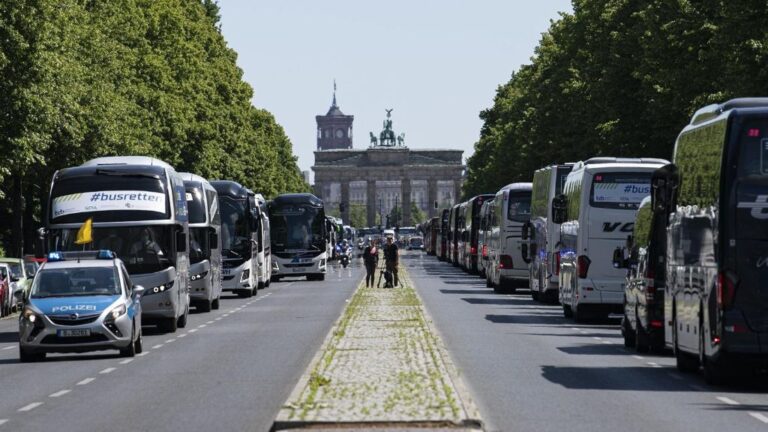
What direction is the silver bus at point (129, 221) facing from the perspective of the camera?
toward the camera

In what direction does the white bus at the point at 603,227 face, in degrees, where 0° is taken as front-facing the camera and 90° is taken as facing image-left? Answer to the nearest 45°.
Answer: approximately 180°

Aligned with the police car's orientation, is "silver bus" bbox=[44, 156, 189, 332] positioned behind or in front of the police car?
behind

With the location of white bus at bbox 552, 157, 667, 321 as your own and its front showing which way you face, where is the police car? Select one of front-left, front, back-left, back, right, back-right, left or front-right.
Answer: back-left

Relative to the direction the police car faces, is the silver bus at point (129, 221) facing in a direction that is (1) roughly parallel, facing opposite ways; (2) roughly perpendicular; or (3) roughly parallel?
roughly parallel

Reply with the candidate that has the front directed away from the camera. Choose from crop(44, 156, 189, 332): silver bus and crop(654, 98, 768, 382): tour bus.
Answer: the tour bus

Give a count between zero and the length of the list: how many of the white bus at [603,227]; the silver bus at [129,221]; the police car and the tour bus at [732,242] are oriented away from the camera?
2

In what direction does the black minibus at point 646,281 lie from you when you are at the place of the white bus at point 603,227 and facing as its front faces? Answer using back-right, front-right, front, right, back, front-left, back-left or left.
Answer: back

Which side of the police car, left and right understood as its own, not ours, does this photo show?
front

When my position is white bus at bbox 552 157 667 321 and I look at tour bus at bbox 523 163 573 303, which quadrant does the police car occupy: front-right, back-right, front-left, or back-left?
back-left

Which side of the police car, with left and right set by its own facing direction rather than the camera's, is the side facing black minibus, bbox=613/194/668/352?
left

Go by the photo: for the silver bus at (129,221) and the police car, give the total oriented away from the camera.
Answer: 0

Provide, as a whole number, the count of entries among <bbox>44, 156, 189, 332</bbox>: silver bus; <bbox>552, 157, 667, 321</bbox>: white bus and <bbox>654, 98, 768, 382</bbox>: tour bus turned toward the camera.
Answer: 1

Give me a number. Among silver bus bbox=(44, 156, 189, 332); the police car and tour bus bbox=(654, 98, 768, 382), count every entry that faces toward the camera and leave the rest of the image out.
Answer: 2

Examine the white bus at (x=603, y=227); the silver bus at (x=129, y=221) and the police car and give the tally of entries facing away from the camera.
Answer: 1

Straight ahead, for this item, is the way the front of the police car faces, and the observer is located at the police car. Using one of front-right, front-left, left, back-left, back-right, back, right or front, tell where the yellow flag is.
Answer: back

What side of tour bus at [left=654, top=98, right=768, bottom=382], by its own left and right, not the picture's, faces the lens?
back
